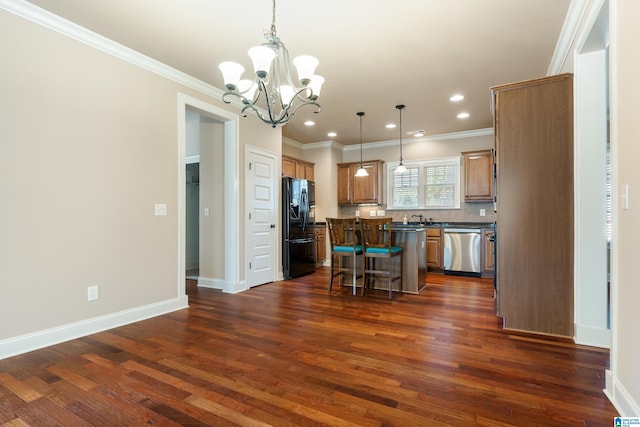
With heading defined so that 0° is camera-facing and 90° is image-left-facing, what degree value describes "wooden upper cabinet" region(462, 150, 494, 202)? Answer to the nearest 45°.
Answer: approximately 0°

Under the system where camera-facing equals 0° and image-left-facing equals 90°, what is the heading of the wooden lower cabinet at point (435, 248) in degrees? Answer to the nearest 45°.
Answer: approximately 0°

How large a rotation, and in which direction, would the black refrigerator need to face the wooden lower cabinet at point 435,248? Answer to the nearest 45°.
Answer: approximately 45° to its left

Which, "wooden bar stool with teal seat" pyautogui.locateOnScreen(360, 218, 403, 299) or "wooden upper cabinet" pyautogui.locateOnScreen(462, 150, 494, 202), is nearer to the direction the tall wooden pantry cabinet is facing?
the wooden bar stool with teal seat

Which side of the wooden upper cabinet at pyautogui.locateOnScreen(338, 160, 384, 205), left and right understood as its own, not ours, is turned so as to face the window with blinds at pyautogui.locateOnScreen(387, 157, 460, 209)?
left

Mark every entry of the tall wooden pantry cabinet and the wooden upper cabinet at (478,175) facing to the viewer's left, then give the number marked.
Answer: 1

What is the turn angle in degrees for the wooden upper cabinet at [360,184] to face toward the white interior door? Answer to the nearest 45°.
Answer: approximately 45° to its right

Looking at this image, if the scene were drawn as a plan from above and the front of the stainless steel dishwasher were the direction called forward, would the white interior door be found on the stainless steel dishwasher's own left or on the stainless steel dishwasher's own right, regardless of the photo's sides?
on the stainless steel dishwasher's own right

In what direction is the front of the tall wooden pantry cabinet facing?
to the viewer's left
